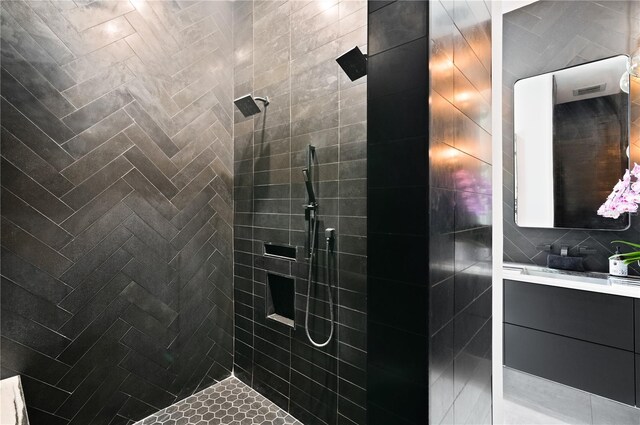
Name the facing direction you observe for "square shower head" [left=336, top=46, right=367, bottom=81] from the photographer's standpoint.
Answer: facing the viewer and to the left of the viewer

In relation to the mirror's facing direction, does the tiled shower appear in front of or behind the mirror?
in front

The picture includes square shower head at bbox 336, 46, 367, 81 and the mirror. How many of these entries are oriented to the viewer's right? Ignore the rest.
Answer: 0

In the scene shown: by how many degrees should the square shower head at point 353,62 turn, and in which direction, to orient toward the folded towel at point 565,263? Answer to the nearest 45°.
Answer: approximately 180°

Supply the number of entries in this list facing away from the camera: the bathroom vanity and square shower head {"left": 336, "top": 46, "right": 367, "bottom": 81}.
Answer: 0

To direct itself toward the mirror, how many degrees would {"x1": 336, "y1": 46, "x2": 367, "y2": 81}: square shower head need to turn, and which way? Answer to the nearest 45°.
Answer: approximately 180°
